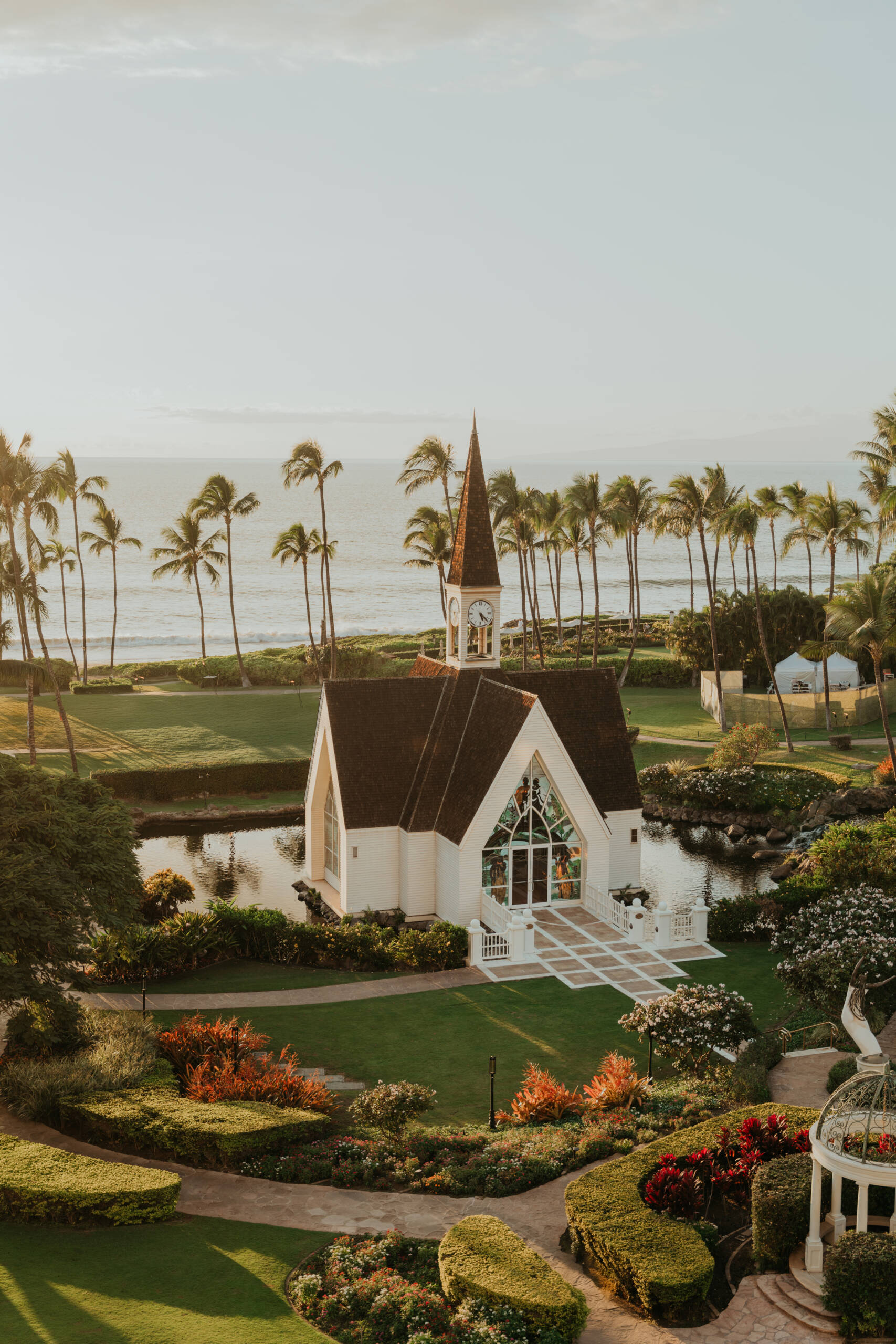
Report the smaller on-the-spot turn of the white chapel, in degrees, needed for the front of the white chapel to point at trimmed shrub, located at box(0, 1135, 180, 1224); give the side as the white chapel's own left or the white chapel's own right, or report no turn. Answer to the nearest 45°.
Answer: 0° — it already faces it

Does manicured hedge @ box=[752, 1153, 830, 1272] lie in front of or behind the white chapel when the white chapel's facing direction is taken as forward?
in front

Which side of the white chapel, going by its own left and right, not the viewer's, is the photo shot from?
front

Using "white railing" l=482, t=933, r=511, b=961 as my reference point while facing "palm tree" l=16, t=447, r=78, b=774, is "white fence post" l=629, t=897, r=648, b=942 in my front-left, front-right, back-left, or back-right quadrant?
back-right

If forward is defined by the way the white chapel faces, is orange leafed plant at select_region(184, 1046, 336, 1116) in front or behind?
in front

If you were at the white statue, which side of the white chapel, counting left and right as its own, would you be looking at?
front

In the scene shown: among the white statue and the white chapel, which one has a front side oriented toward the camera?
the white chapel

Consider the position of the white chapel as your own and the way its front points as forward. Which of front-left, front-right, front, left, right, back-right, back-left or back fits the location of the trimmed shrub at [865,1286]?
front
